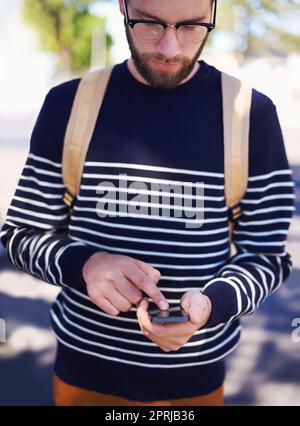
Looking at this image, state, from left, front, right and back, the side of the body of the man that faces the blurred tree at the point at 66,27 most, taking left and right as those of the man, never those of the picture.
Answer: back

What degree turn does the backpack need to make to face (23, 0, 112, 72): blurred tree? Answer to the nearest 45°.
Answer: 0° — it already faces it

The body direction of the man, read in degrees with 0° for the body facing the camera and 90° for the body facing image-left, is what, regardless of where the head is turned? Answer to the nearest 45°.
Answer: approximately 0°

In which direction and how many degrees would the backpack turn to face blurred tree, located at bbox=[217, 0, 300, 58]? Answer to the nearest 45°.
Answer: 0° — it already faces it

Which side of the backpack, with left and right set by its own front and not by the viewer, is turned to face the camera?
back

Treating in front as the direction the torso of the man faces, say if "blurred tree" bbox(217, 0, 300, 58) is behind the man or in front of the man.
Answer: behind
